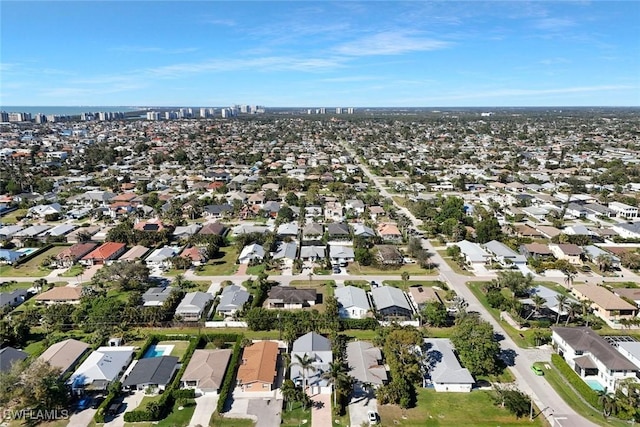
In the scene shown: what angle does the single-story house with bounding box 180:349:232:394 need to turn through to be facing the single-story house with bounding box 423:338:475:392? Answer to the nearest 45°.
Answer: approximately 90° to its left

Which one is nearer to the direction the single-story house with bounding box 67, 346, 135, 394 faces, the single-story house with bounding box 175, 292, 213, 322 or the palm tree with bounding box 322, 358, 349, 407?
the palm tree

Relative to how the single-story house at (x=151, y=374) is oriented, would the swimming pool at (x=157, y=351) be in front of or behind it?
behind

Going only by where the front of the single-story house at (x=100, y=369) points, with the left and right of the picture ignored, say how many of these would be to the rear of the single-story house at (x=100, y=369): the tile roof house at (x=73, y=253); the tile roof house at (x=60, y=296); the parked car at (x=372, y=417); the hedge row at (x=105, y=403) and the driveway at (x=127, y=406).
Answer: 2

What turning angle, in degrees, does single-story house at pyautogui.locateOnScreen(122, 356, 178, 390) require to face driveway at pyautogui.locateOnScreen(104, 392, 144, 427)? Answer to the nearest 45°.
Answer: approximately 45° to its right
